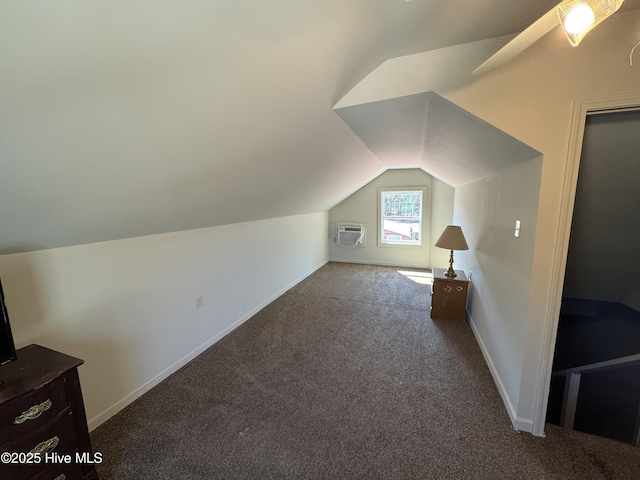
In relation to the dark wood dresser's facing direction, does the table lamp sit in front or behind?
in front

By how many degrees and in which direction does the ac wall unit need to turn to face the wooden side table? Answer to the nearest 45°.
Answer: approximately 45° to its left

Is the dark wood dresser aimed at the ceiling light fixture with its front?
yes

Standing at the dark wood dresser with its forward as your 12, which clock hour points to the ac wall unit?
The ac wall unit is roughly at 10 o'clock from the dark wood dresser.

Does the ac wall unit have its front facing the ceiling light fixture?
yes

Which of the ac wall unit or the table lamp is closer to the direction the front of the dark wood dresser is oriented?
the table lamp

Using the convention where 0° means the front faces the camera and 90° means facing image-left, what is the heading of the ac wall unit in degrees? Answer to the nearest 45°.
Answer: approximately 0°

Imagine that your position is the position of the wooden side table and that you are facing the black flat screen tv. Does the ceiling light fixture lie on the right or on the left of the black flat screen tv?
left

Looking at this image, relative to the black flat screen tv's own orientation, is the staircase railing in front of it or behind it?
in front

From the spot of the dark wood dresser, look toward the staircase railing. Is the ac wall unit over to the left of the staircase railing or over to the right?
left

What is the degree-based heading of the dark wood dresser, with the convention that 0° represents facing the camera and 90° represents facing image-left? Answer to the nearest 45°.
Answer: approximately 315°

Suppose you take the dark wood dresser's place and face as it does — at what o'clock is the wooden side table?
The wooden side table is roughly at 11 o'clock from the dark wood dresser.

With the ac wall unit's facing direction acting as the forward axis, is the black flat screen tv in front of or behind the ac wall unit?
in front

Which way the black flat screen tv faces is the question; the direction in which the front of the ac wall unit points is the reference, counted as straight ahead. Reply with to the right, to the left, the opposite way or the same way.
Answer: to the left

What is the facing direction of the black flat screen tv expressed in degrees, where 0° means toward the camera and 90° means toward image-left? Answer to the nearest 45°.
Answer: approximately 315°

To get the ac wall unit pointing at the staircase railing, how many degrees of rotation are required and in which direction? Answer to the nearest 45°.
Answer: approximately 45° to its left

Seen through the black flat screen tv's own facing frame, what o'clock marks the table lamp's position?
The table lamp is roughly at 11 o'clock from the black flat screen tv.
